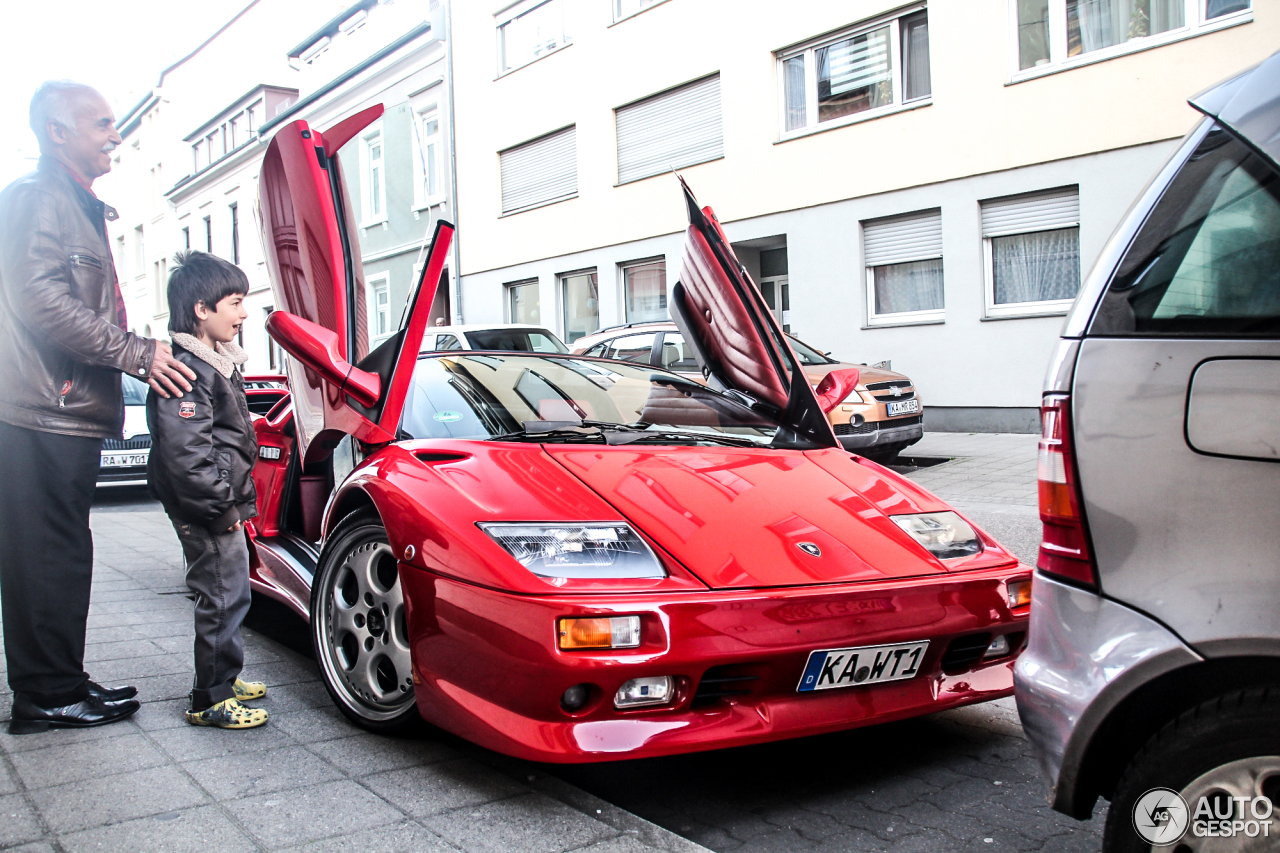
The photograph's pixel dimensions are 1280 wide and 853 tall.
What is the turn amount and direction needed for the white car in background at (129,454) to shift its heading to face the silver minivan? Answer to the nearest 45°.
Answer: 0° — it already faces it

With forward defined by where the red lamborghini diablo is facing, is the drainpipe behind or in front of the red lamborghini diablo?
behind

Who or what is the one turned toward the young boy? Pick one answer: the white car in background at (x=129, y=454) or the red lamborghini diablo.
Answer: the white car in background

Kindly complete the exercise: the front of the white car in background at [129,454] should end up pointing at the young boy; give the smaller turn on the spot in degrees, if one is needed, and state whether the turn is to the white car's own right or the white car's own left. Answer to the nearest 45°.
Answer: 0° — it already faces them

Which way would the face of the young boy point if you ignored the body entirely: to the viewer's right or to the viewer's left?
to the viewer's right

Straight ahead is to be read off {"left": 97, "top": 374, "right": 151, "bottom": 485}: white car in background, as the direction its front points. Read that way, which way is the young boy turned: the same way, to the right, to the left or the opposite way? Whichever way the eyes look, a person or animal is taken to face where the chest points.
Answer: to the left

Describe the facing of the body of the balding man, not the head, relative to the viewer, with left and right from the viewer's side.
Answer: facing to the right of the viewer

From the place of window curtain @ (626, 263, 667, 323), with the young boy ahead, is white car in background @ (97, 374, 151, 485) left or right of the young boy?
right

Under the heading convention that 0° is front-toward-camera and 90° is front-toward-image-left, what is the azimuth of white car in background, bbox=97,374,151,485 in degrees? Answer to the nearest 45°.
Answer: approximately 0°

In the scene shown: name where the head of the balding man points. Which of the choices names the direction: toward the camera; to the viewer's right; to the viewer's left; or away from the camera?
to the viewer's right

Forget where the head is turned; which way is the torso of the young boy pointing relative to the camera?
to the viewer's right

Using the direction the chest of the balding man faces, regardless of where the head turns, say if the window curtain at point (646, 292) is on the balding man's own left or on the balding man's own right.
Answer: on the balding man's own left
